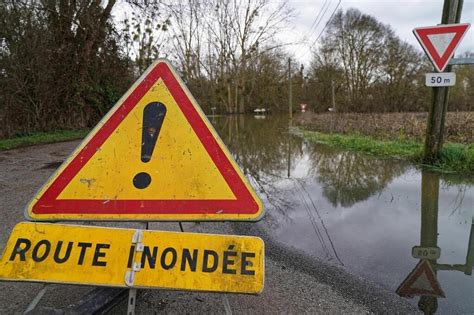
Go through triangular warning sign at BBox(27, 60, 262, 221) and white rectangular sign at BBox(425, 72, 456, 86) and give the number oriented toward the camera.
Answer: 2

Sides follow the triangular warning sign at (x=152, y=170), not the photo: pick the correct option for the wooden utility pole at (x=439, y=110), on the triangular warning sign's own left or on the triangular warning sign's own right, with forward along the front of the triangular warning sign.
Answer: on the triangular warning sign's own left

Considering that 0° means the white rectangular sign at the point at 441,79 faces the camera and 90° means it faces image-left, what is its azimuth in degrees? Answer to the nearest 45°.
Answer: approximately 0°

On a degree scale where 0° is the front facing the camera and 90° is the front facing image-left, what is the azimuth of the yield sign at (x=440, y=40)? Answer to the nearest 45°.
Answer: approximately 0°
